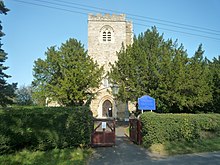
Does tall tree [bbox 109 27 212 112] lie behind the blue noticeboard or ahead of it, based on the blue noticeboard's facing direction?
behind

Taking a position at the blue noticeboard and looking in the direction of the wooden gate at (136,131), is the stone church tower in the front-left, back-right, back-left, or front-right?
back-right

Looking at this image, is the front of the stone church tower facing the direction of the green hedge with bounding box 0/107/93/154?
yes

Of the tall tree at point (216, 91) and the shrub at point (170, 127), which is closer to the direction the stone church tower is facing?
the shrub

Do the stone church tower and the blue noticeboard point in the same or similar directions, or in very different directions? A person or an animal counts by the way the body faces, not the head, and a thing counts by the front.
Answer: same or similar directions

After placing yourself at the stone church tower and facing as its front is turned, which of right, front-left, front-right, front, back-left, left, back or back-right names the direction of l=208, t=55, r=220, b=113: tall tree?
front-left

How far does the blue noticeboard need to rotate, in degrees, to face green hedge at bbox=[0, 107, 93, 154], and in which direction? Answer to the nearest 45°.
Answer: approximately 45° to its right

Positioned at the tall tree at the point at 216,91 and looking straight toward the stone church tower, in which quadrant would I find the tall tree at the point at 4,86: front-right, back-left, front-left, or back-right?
front-left

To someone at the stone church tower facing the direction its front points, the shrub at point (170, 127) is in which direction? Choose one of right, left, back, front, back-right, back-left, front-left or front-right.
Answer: front

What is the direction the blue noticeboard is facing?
toward the camera

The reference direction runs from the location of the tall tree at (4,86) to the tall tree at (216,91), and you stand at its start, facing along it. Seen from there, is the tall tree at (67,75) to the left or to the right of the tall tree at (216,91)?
left

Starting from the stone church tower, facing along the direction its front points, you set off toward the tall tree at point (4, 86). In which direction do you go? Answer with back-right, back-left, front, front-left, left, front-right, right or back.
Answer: front-right

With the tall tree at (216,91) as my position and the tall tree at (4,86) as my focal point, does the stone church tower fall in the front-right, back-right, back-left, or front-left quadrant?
front-right

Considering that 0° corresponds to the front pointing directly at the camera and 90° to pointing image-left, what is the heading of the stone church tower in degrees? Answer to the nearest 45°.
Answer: approximately 0°

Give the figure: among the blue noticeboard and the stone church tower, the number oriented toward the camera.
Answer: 2
